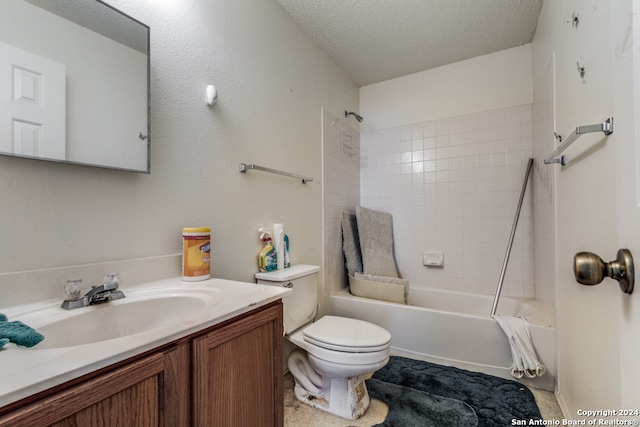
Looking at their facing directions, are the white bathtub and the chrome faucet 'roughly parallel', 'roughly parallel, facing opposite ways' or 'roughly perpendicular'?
roughly perpendicular

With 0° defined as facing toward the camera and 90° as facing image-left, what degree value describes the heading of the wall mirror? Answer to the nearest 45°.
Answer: approximately 315°

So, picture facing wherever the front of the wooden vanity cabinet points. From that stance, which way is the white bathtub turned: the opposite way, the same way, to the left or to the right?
to the right

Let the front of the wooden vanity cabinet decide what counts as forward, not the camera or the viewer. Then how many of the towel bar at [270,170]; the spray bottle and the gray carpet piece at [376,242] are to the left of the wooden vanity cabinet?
3

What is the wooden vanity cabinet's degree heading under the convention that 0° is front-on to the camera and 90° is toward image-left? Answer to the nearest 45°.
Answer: approximately 315°

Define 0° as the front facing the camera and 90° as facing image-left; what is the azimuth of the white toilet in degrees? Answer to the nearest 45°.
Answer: approximately 315°

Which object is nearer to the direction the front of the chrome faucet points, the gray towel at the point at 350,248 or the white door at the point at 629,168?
the white door

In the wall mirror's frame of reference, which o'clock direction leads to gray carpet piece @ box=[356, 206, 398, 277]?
The gray carpet piece is roughly at 10 o'clock from the wall mirror.
